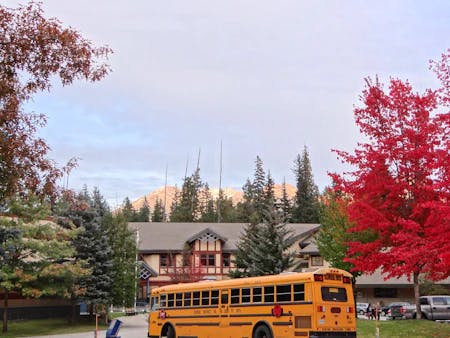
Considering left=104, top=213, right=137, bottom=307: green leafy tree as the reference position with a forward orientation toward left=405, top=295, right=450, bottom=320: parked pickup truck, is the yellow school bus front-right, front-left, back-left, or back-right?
front-right

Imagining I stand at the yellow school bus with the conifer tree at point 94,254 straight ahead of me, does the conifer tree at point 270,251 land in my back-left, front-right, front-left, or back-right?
front-right

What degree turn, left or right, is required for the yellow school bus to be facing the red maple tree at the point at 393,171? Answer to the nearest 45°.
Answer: approximately 90° to its right

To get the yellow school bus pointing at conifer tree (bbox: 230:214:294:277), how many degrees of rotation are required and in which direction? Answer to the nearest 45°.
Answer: approximately 45° to its right

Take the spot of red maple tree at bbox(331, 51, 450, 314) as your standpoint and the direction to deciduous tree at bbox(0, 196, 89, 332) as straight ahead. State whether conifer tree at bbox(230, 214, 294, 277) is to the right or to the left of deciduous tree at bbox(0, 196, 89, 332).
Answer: right

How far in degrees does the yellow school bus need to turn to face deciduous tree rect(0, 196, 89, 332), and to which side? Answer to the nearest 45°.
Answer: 0° — it already faces it

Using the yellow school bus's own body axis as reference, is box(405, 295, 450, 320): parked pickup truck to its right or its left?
on its right

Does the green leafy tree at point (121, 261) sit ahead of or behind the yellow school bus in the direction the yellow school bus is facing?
ahead

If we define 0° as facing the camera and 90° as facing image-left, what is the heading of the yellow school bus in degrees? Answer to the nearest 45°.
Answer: approximately 135°

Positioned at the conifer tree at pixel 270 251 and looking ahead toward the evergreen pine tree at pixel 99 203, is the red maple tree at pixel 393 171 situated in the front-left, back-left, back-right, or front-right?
back-left
